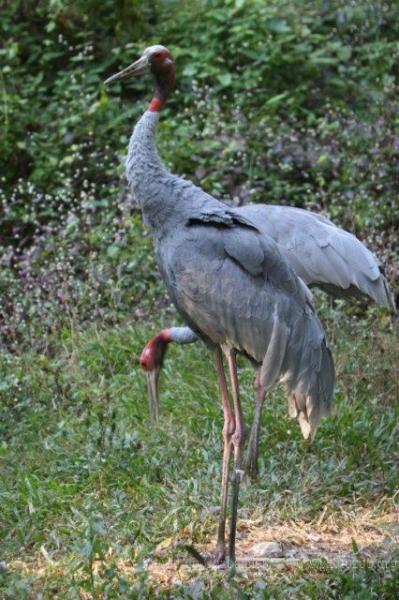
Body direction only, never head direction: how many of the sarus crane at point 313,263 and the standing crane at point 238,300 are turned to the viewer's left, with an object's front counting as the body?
2

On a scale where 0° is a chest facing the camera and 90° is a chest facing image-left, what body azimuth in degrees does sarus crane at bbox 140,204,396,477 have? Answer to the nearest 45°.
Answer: approximately 90°

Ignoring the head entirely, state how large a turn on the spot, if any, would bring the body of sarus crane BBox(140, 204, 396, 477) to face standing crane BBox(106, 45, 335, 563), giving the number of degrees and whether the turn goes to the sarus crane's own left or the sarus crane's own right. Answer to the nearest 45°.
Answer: approximately 90° to the sarus crane's own left

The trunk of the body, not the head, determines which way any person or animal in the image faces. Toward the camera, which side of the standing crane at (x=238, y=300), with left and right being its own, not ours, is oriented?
left

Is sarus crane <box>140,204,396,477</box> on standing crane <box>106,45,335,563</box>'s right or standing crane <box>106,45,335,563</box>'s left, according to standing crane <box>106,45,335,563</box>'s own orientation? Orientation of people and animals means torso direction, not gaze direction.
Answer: on its right
